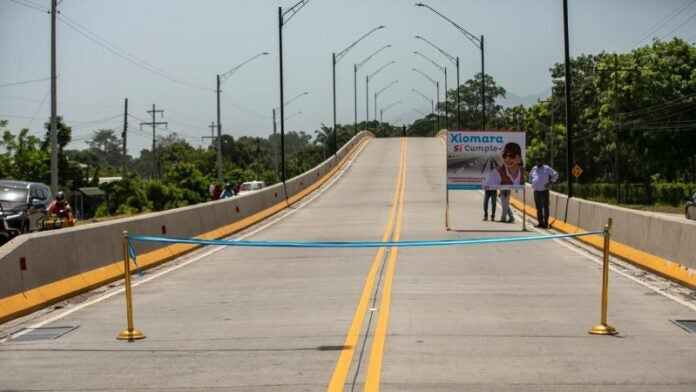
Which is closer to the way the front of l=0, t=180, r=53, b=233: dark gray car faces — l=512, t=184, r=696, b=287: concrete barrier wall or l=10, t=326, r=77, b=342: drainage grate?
the drainage grate

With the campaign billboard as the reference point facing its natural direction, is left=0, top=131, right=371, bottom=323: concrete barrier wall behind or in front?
in front

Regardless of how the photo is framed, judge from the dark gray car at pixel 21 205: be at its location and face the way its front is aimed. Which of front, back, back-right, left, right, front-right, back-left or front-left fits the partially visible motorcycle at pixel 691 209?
back-left

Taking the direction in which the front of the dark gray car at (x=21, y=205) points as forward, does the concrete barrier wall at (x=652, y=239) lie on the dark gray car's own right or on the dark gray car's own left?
on the dark gray car's own left

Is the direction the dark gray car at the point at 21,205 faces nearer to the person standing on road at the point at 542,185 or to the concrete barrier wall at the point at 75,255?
the concrete barrier wall
